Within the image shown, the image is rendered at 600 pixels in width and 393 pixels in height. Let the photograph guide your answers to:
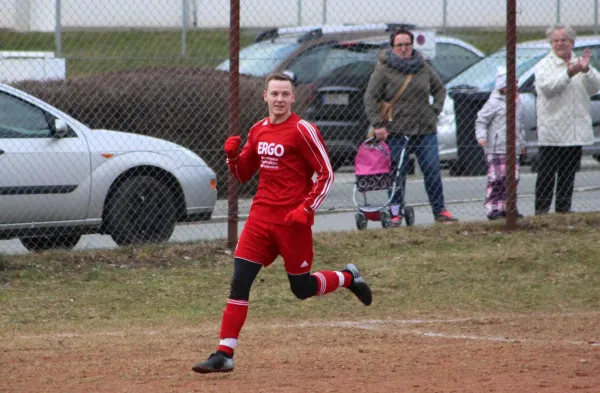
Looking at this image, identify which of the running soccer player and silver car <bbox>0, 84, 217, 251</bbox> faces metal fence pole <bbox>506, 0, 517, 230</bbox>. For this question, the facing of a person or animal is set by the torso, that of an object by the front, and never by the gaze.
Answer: the silver car

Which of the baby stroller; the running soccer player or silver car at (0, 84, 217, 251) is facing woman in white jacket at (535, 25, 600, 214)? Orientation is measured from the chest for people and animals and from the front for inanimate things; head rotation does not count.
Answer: the silver car

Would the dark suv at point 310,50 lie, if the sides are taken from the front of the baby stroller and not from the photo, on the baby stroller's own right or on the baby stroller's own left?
on the baby stroller's own right

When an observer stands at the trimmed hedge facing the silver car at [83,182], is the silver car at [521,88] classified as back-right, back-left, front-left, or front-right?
back-left

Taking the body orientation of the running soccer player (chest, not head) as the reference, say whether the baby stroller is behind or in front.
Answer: behind

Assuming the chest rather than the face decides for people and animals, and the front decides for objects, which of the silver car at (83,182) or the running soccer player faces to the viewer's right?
the silver car

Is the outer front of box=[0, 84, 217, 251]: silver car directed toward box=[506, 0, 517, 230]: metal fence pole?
yes

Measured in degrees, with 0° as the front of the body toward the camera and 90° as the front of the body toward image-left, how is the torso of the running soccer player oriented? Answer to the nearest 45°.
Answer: approximately 45°

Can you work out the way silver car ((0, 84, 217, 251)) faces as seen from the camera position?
facing to the right of the viewer
